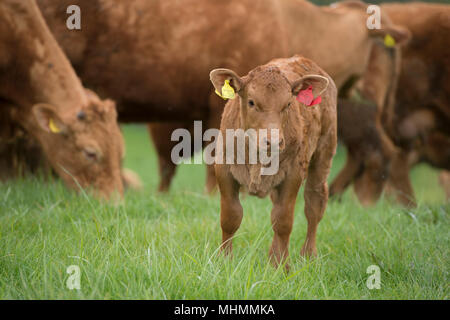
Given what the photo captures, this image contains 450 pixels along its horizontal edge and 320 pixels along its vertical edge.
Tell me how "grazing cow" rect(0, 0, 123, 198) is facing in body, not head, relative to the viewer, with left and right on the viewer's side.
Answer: facing to the right of the viewer
